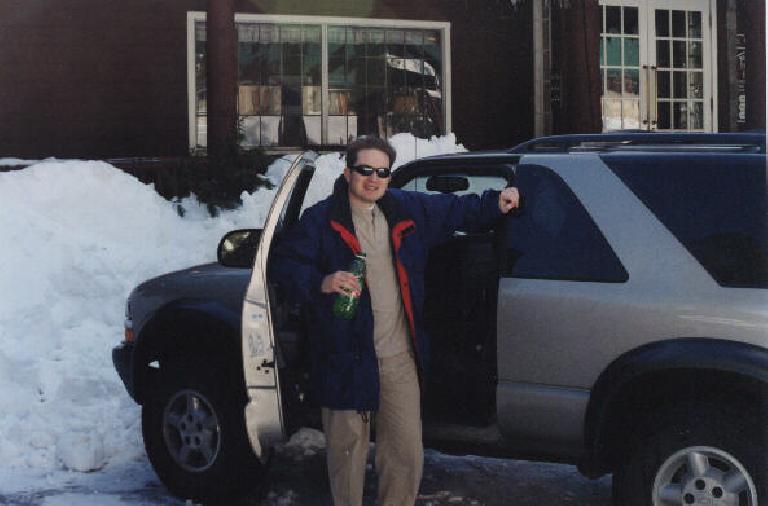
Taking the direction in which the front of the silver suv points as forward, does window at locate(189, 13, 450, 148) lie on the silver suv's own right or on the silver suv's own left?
on the silver suv's own right

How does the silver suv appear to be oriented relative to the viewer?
to the viewer's left

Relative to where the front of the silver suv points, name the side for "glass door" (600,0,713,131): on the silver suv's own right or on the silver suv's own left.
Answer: on the silver suv's own right
